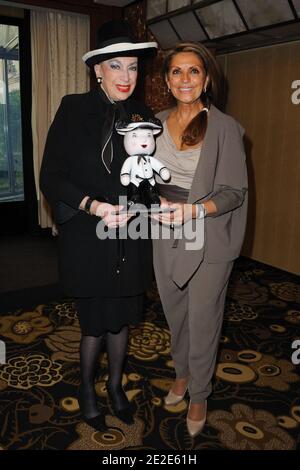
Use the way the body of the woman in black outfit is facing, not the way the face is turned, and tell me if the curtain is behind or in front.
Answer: behind

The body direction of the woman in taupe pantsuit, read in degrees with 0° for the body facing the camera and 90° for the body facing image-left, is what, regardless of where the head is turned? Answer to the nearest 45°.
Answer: approximately 45°

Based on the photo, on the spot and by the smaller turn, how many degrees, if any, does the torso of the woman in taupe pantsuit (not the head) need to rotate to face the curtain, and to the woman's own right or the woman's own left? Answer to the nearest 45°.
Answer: approximately 90° to the woman's own right

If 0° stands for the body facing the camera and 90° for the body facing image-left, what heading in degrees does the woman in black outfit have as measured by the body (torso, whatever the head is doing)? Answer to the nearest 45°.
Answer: approximately 315°
